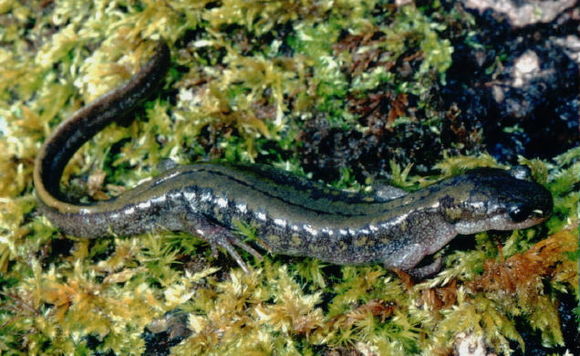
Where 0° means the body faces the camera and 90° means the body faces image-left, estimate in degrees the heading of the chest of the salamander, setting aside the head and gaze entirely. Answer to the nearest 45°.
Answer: approximately 270°
